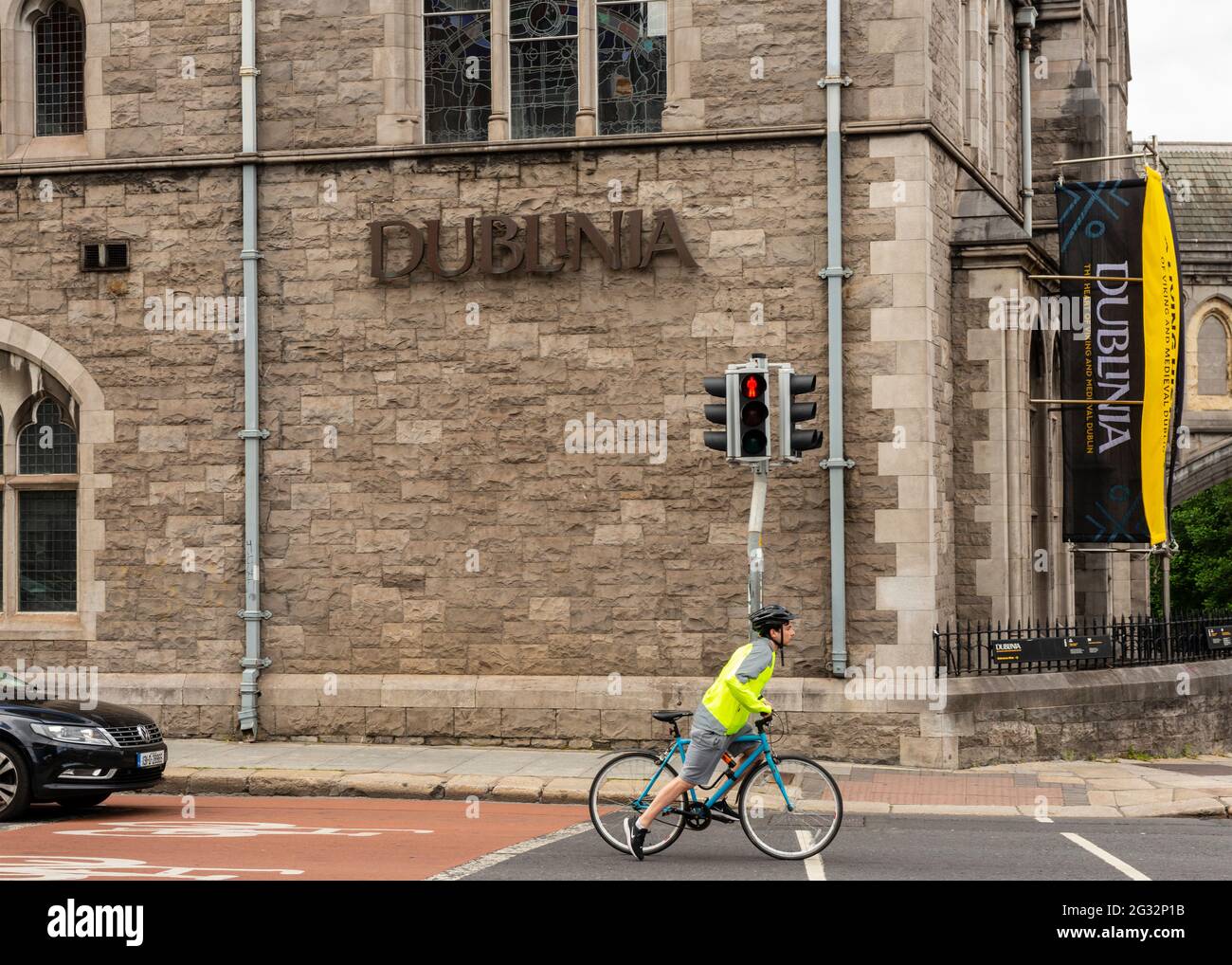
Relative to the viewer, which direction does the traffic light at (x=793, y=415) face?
to the viewer's right

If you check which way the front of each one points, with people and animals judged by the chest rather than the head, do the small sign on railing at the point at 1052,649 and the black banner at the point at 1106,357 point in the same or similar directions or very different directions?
same or similar directions

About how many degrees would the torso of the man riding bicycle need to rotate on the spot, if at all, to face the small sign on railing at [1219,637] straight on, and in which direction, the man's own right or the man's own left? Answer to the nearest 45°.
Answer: approximately 45° to the man's own left

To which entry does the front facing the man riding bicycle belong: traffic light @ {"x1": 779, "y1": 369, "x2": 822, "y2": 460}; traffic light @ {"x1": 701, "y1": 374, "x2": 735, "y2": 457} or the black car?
the black car

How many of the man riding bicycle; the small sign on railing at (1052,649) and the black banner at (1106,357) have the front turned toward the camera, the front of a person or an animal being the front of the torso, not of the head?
2

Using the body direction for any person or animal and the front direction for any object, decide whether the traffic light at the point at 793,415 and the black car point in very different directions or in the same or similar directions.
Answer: same or similar directions

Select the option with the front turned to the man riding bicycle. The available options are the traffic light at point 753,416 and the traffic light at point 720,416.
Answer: the traffic light at point 753,416

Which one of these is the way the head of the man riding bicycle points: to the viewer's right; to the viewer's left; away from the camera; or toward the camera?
to the viewer's right

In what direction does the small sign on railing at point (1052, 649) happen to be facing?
toward the camera

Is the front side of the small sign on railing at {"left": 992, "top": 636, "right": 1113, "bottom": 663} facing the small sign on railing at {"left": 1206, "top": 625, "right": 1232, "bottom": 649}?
no

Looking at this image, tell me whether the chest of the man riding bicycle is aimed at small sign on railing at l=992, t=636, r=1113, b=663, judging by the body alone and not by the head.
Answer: no

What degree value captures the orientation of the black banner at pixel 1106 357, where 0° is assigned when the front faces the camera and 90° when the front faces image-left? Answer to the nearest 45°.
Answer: approximately 0°

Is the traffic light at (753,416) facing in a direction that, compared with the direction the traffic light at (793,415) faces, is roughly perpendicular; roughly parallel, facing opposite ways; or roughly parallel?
roughly perpendicular

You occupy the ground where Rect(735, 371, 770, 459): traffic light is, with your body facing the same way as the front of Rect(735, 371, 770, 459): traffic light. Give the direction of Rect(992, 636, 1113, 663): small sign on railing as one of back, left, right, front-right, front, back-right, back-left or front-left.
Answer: back-left

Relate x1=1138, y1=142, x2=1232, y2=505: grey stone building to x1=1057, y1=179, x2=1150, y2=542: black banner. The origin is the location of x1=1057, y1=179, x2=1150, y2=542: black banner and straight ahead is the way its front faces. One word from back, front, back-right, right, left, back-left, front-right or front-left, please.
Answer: back

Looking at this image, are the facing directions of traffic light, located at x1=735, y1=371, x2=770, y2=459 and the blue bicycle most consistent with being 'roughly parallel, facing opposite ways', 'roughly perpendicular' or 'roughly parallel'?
roughly perpendicular

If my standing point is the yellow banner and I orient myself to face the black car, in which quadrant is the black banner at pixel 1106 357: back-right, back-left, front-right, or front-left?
front-right

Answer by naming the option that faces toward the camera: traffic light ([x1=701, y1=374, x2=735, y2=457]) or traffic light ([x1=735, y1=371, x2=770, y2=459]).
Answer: traffic light ([x1=735, y1=371, x2=770, y2=459])
